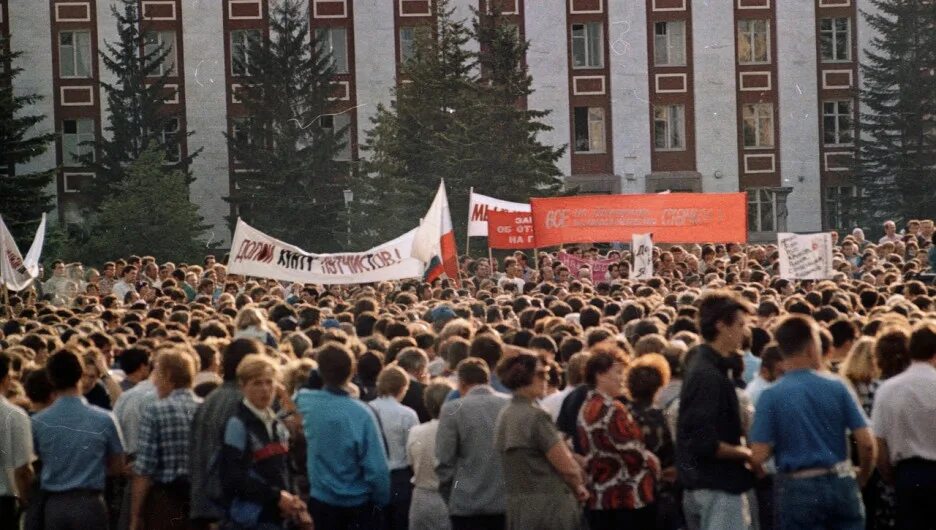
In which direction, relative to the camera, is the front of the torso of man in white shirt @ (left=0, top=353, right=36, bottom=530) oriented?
away from the camera

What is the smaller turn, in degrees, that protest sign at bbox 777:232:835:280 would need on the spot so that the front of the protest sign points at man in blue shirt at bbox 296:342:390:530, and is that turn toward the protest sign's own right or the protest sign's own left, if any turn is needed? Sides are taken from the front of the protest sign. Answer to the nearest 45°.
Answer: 0° — it already faces them

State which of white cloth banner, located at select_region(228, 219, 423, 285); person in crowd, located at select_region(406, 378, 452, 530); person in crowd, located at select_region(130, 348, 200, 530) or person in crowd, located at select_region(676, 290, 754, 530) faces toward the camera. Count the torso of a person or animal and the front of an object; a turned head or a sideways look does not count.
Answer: the white cloth banner

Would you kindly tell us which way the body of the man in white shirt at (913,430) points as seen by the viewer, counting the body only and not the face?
away from the camera

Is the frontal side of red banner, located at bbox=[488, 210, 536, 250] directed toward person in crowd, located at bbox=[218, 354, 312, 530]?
yes

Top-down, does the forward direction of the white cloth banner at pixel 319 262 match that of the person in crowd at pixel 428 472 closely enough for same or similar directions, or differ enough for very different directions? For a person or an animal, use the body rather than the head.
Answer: very different directions

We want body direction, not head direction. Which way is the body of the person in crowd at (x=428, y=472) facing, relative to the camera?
away from the camera

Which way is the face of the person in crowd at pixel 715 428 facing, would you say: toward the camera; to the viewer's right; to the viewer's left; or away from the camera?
to the viewer's right

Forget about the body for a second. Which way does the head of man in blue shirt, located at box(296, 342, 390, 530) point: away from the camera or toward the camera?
away from the camera

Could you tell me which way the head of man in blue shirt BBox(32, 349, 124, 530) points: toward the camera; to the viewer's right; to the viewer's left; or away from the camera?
away from the camera

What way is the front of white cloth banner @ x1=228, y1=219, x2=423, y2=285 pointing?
toward the camera

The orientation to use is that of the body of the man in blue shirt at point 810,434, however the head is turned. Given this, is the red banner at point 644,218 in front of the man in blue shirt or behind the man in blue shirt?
in front

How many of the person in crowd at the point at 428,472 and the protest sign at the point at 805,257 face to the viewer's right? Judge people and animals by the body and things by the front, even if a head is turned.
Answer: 0

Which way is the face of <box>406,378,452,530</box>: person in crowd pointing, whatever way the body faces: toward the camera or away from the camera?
away from the camera
